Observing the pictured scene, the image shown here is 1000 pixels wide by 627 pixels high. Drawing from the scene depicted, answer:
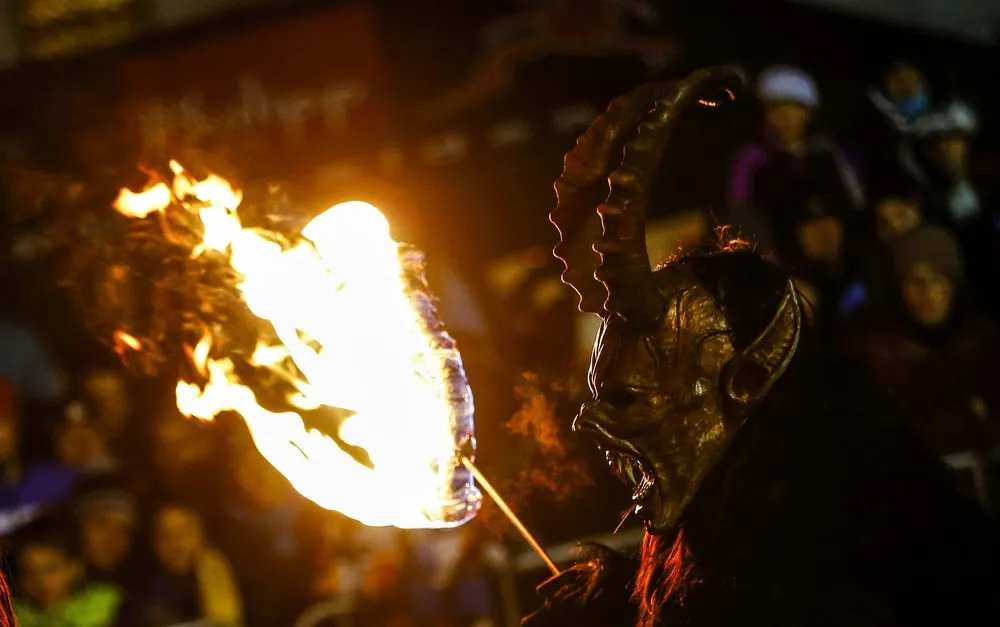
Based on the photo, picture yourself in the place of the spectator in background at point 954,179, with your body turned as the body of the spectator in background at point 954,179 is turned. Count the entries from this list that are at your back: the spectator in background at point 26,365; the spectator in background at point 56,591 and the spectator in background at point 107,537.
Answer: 0

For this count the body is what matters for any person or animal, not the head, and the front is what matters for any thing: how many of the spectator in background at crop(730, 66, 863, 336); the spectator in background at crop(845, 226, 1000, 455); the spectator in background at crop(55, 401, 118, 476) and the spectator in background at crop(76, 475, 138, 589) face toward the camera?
4

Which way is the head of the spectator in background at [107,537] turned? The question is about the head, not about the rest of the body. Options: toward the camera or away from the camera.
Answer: toward the camera

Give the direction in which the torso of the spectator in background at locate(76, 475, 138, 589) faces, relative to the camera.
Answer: toward the camera

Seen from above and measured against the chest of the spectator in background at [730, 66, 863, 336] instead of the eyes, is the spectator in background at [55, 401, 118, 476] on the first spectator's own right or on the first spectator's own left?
on the first spectator's own right

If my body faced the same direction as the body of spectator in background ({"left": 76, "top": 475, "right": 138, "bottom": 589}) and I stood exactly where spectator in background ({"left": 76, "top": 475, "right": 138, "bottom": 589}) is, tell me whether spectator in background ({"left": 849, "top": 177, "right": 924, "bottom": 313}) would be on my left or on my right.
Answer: on my left

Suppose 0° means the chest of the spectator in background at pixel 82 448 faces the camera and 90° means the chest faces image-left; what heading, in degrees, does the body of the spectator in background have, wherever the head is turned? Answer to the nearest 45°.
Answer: approximately 0°

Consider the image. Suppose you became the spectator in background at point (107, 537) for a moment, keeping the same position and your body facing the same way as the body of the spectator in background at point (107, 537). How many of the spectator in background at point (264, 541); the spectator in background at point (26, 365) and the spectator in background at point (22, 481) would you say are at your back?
2

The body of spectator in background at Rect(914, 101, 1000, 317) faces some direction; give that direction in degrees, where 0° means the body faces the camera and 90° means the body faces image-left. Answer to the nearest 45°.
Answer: approximately 45°

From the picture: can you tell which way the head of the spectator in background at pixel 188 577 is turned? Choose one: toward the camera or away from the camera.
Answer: toward the camera

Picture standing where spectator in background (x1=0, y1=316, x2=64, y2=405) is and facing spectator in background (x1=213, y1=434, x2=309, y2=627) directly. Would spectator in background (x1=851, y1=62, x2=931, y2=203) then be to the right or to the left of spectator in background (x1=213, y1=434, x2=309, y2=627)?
left

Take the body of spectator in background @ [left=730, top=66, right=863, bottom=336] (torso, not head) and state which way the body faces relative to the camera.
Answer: toward the camera
